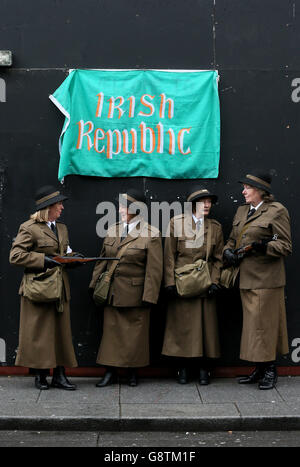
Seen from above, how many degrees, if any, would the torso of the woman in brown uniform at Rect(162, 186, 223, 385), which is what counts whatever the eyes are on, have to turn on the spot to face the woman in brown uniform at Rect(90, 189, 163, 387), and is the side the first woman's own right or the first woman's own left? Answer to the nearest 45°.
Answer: approximately 90° to the first woman's own right

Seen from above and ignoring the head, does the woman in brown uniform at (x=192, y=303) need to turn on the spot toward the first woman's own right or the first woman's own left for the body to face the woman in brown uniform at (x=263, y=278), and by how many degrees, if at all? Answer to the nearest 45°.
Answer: approximately 90° to the first woman's own left

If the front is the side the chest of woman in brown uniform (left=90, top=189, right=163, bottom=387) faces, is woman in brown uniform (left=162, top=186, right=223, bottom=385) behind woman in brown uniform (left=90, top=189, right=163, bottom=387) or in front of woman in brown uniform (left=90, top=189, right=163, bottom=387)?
behind

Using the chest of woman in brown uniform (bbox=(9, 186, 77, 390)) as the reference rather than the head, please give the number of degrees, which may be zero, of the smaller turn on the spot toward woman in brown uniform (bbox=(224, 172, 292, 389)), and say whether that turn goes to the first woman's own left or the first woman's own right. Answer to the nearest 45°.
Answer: approximately 45° to the first woman's own left

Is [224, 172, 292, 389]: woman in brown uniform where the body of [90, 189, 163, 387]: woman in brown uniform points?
no

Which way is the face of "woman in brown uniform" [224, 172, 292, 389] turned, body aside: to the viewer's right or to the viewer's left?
to the viewer's left

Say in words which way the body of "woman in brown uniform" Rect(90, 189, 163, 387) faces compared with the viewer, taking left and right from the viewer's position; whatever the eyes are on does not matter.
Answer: facing the viewer and to the left of the viewer

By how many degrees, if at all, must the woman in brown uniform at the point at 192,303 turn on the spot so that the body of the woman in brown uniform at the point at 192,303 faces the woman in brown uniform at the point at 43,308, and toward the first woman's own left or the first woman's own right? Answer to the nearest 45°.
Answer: approximately 90° to the first woman's own right

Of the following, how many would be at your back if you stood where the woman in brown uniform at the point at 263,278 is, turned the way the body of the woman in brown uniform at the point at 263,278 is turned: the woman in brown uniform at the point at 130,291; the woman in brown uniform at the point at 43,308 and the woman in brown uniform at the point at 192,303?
0

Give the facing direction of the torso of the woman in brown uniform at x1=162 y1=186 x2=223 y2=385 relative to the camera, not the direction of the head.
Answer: toward the camera

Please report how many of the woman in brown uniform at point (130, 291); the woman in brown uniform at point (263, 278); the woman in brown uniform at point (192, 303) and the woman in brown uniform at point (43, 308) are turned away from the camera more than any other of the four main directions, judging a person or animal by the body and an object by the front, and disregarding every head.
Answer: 0

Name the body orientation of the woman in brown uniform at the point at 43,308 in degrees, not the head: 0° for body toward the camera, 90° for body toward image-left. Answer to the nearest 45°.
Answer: approximately 315°

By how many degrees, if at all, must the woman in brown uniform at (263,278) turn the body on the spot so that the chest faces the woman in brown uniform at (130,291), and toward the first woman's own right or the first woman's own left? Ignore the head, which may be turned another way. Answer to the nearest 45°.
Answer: approximately 45° to the first woman's own right

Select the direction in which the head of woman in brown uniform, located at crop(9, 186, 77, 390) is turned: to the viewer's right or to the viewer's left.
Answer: to the viewer's right
